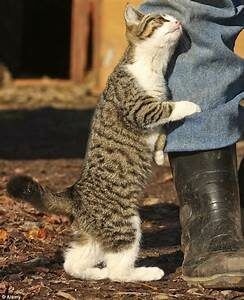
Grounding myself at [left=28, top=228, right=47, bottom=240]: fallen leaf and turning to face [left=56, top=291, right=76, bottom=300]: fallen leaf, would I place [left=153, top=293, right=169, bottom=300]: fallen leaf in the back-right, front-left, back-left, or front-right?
front-left

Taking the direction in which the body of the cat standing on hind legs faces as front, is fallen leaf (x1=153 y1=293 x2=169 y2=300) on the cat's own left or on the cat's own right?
on the cat's own right

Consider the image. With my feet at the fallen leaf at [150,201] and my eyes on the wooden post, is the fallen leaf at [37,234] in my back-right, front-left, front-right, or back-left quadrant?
back-left

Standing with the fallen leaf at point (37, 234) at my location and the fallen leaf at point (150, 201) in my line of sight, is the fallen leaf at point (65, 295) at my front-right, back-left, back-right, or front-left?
back-right

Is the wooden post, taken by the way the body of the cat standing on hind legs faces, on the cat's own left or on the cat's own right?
on the cat's own left

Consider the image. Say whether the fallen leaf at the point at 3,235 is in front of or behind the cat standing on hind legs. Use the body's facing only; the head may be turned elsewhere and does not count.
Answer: behind

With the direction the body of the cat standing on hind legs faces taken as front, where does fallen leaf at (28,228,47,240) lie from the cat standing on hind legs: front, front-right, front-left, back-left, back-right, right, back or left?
back-left

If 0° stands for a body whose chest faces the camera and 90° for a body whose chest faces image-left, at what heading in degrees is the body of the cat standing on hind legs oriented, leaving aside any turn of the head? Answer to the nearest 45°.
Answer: approximately 270°

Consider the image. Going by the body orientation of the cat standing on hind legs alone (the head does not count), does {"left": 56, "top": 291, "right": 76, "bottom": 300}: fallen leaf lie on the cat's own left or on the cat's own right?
on the cat's own right
